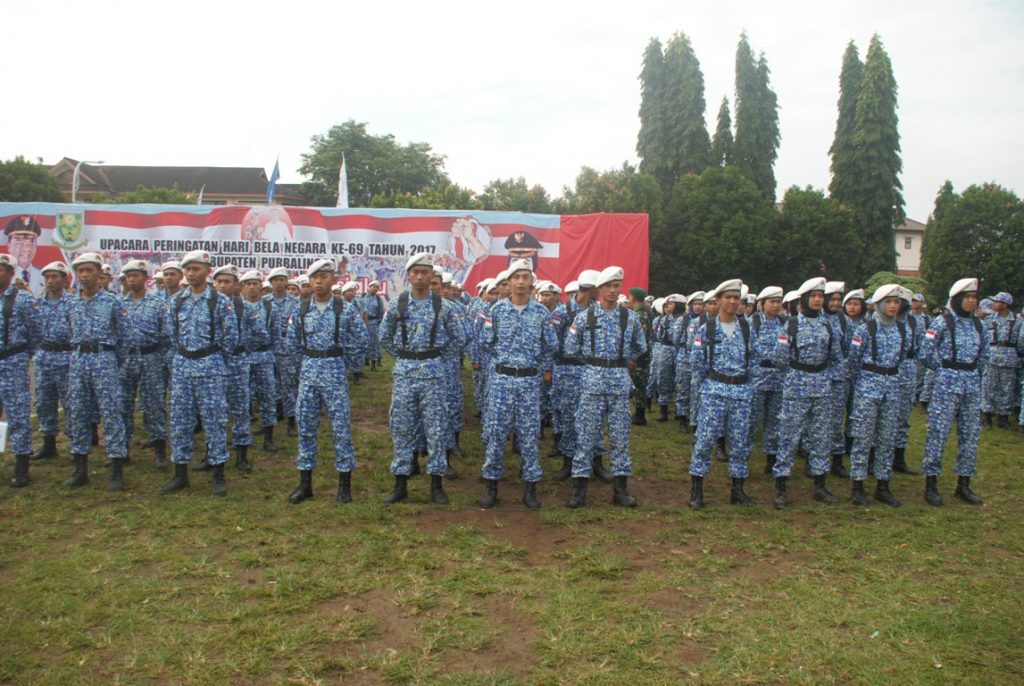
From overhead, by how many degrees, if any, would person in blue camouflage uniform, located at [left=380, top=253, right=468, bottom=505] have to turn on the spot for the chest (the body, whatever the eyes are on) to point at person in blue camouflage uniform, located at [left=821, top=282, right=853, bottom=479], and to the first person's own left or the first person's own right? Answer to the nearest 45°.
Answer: approximately 90° to the first person's own left

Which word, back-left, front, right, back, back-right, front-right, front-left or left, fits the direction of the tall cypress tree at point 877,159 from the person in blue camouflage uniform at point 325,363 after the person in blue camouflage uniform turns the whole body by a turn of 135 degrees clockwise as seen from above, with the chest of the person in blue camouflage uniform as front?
right

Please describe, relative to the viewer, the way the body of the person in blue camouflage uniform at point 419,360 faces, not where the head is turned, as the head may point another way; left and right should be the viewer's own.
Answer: facing the viewer

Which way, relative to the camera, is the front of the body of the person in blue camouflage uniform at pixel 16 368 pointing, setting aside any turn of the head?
toward the camera

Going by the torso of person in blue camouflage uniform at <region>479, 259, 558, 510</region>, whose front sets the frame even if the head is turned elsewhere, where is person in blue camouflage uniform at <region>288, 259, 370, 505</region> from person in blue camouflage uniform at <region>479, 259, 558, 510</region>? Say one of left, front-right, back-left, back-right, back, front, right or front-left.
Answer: right

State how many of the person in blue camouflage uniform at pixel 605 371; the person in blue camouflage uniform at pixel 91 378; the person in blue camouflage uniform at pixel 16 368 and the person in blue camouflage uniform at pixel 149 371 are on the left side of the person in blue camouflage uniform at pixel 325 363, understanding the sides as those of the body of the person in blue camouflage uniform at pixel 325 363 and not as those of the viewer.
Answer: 1

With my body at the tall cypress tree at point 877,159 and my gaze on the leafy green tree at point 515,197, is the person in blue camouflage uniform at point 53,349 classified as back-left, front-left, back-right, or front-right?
front-left

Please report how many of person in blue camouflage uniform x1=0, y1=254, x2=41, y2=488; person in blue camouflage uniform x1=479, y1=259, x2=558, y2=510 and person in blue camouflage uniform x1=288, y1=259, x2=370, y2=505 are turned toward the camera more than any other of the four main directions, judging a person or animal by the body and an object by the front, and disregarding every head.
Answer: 3

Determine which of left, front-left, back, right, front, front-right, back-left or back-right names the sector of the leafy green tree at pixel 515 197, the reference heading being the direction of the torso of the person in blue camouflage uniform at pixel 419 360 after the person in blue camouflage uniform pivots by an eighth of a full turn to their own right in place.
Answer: back-right

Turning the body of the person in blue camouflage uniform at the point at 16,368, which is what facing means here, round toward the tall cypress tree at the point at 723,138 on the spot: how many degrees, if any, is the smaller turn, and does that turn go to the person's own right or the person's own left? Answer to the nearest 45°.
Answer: approximately 135° to the person's own left

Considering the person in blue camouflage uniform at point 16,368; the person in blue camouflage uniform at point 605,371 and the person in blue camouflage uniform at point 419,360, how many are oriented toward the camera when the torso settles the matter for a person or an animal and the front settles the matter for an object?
3

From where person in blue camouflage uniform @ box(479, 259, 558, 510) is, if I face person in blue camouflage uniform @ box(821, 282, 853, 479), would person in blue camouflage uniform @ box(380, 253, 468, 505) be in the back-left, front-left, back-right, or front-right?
back-left
